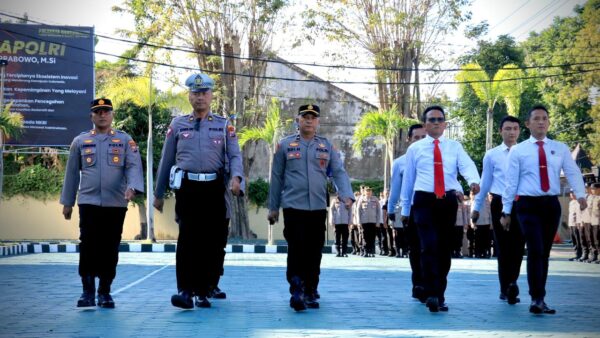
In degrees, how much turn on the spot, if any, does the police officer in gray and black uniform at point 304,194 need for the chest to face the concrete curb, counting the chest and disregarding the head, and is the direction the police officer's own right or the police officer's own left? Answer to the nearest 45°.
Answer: approximately 180°

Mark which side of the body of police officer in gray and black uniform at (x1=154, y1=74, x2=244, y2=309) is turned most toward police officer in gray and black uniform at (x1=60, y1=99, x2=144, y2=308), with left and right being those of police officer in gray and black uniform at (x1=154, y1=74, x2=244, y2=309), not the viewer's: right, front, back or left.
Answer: right

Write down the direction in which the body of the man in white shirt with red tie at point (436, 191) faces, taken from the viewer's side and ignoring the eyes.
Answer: toward the camera

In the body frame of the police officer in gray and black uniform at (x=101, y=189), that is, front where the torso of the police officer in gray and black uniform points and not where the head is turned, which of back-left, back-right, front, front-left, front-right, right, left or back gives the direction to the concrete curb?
back

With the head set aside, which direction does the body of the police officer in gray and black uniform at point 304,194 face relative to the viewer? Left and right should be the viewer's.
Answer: facing the viewer

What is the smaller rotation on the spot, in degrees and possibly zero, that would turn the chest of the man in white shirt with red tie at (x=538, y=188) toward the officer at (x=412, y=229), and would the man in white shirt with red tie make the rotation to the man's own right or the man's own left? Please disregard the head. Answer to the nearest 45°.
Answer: approximately 135° to the man's own right

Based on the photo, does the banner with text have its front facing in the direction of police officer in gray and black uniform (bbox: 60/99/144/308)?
yes

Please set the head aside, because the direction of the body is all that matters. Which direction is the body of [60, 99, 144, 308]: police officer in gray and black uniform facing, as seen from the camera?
toward the camera

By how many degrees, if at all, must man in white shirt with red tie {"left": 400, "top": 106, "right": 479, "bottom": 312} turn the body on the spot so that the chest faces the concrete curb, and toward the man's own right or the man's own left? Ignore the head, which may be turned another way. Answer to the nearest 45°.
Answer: approximately 135° to the man's own right

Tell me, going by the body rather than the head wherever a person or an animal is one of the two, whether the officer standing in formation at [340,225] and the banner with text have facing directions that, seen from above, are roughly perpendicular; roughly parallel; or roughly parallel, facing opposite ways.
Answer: roughly parallel

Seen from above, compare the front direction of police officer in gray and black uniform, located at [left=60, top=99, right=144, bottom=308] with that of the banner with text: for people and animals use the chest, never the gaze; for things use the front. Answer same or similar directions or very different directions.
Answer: same or similar directions

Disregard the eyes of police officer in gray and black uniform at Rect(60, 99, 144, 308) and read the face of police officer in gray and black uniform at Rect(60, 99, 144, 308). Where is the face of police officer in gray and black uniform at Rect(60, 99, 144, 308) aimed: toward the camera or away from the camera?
toward the camera

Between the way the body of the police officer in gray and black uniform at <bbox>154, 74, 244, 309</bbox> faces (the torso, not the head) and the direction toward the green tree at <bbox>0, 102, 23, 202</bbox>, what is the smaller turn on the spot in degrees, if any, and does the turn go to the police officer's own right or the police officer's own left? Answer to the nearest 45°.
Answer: approximately 180°

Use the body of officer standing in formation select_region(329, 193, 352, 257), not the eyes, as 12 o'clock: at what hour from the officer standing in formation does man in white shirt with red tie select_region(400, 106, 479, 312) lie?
The man in white shirt with red tie is roughly at 12 o'clock from the officer standing in formation.
